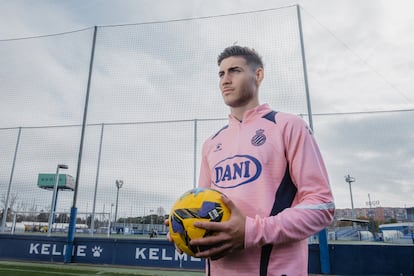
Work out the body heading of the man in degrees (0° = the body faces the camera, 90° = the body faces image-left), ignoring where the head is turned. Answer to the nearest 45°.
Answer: approximately 45°

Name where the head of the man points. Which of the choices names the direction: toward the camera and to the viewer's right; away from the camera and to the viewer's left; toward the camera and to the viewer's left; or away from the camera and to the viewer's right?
toward the camera and to the viewer's left

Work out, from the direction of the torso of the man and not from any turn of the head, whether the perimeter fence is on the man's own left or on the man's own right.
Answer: on the man's own right
